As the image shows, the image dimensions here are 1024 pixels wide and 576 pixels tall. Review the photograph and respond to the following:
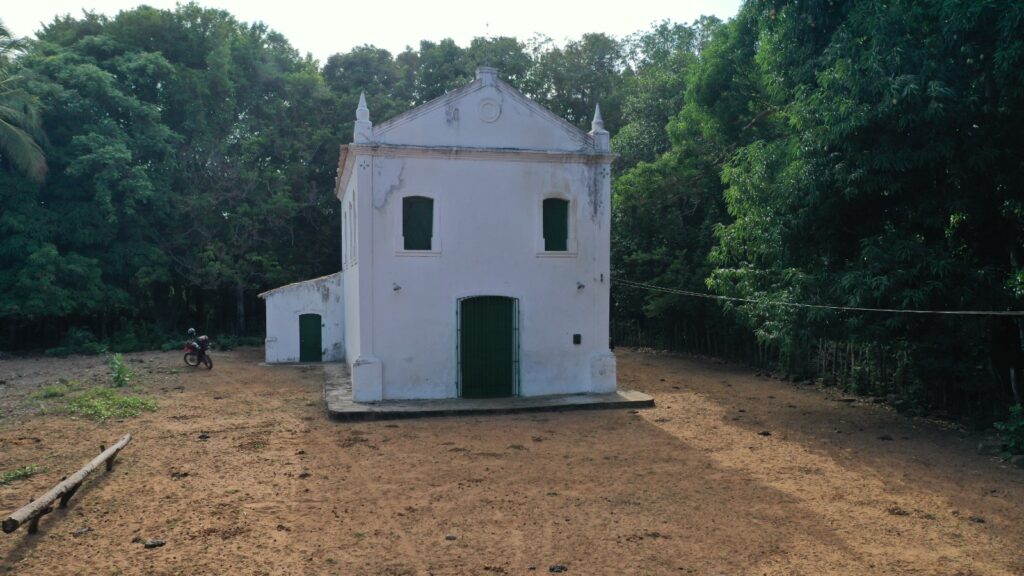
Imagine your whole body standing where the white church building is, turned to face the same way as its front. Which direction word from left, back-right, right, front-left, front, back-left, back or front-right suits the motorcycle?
back-right

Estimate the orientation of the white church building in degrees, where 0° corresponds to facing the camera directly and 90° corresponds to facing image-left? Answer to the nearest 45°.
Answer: approximately 0°

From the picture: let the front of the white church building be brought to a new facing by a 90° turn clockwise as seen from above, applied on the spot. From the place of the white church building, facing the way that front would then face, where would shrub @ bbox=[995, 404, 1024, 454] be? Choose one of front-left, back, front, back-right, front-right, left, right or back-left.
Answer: back-left

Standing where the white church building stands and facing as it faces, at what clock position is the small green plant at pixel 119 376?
The small green plant is roughly at 4 o'clock from the white church building.

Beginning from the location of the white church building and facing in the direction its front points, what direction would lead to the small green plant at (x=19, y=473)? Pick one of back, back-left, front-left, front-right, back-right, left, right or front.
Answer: front-right

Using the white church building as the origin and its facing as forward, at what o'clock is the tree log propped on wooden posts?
The tree log propped on wooden posts is roughly at 1 o'clock from the white church building.
